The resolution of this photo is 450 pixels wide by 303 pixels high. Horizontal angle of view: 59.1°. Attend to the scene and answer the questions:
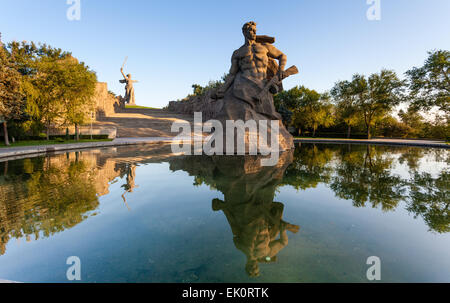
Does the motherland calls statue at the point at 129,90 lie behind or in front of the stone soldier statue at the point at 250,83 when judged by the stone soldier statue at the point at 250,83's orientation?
behind

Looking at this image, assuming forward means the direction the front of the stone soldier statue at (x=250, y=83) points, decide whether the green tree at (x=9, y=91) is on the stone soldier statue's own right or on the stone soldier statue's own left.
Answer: on the stone soldier statue's own right

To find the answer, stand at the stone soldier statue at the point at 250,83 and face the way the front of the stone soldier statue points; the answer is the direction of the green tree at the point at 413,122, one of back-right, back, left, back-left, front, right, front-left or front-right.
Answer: back-left

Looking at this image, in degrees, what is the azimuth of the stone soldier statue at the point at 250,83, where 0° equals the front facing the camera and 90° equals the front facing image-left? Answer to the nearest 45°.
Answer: approximately 0°
